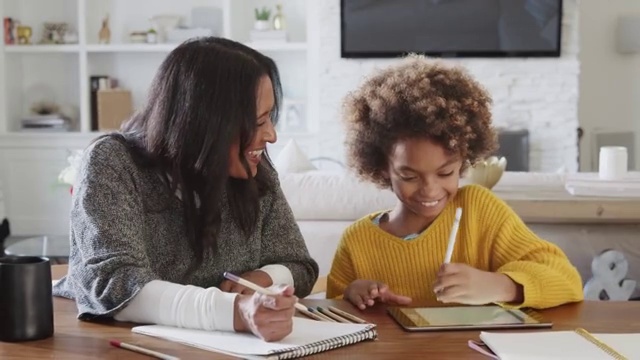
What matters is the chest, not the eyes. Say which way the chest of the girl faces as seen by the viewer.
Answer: toward the camera

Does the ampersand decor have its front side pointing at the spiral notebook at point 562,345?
yes

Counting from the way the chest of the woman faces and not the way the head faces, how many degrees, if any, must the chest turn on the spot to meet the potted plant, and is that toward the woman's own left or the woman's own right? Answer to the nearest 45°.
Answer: approximately 135° to the woman's own left

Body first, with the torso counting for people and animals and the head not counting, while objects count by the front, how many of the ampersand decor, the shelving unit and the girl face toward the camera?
3

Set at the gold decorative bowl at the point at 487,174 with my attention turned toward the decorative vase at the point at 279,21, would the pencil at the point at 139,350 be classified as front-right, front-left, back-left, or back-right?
back-left

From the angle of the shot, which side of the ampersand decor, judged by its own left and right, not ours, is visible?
front

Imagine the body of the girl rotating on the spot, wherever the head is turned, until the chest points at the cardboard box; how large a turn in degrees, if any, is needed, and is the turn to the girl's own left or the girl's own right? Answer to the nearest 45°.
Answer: approximately 135° to the girl's own right

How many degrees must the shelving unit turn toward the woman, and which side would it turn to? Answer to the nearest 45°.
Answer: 0° — it already faces them

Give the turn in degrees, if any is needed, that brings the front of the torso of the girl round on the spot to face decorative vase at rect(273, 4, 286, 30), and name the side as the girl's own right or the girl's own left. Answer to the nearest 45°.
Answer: approximately 180°

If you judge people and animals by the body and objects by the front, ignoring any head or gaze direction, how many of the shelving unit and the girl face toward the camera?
2

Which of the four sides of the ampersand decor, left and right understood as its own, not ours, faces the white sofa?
right

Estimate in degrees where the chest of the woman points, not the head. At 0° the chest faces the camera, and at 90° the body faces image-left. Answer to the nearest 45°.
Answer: approximately 315°
